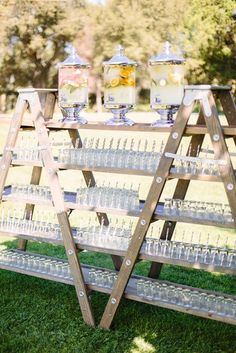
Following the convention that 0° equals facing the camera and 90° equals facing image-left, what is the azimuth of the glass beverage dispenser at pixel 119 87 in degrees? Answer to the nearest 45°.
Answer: approximately 45°

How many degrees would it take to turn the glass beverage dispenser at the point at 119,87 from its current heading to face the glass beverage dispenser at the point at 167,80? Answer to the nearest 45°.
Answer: approximately 90° to its left

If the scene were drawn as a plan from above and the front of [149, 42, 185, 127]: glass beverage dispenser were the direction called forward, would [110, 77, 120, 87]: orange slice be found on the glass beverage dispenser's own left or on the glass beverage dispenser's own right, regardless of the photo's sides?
on the glass beverage dispenser's own right
